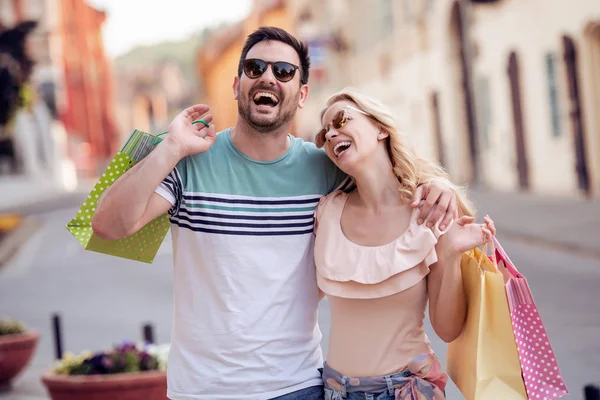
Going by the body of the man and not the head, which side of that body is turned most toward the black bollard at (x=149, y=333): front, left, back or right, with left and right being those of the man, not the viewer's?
back

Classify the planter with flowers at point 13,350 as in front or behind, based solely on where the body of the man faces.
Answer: behind

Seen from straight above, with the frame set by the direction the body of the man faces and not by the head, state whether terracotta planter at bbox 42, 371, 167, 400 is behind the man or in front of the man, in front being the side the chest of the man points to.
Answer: behind

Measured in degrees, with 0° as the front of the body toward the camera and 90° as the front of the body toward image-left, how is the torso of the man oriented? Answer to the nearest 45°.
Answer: approximately 0°

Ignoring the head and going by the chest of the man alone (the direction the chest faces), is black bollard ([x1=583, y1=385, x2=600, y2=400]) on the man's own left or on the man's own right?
on the man's own left
